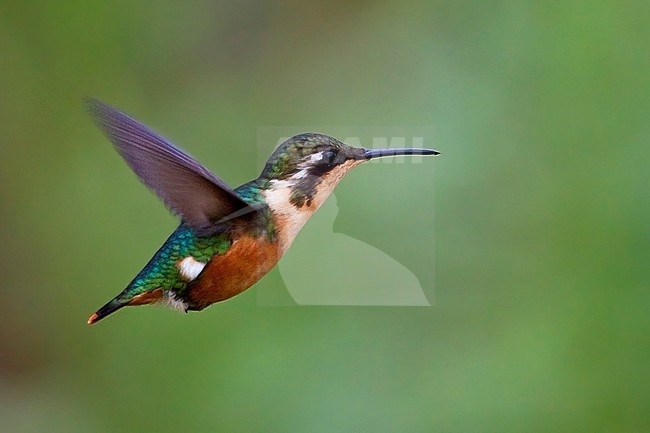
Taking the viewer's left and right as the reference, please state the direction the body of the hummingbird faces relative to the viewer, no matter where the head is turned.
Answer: facing to the right of the viewer
